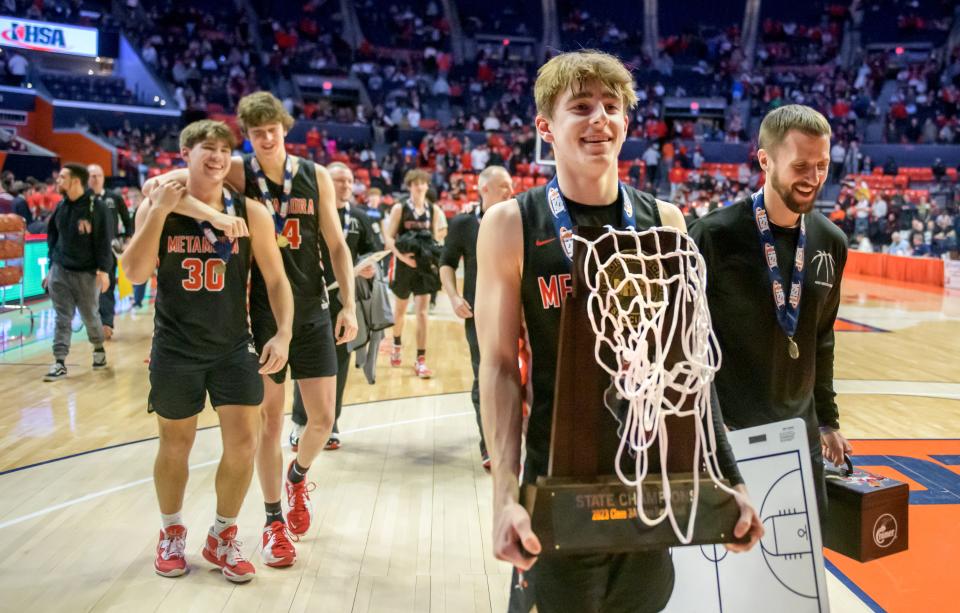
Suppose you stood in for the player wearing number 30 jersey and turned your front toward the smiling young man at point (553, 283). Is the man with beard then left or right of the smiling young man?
left

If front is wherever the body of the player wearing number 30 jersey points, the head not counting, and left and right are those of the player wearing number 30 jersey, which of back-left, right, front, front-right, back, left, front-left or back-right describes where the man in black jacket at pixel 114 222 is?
back

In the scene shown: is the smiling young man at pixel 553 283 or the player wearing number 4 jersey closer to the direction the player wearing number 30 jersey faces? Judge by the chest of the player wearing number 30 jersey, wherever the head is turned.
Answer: the smiling young man

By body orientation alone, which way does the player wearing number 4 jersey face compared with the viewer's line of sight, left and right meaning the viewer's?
facing the viewer

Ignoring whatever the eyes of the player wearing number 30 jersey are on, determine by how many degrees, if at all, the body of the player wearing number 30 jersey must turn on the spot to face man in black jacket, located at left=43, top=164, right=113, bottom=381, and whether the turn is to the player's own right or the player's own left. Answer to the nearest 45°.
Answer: approximately 180°

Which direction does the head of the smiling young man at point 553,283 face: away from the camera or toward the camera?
toward the camera

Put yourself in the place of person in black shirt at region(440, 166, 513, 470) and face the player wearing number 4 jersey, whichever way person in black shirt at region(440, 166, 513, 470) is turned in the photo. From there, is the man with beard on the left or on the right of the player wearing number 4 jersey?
left

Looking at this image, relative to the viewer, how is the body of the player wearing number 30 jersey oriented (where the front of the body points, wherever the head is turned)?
toward the camera

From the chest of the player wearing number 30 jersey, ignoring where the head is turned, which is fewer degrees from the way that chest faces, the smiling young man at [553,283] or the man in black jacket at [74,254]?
the smiling young man

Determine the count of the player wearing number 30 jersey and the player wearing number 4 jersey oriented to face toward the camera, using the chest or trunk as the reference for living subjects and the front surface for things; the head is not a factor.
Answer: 2

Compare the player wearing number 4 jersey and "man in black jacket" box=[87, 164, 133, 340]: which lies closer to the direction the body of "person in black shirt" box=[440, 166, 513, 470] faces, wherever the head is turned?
the player wearing number 4 jersey

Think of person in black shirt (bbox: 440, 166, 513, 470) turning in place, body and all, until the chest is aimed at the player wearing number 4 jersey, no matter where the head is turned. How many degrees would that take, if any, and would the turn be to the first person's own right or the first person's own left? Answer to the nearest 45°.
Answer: approximately 90° to the first person's own right

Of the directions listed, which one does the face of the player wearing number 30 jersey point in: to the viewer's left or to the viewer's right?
to the viewer's right

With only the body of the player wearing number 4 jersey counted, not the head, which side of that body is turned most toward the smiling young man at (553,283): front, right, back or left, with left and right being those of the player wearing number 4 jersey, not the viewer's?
front

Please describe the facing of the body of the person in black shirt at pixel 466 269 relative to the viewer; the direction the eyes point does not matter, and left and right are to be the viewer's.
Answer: facing the viewer and to the right of the viewer

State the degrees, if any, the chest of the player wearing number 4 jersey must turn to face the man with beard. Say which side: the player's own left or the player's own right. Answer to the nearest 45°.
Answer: approximately 45° to the player's own left

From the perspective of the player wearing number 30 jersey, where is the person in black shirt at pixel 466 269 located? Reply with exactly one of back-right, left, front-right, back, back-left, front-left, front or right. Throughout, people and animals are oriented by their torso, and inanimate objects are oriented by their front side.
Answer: back-left
